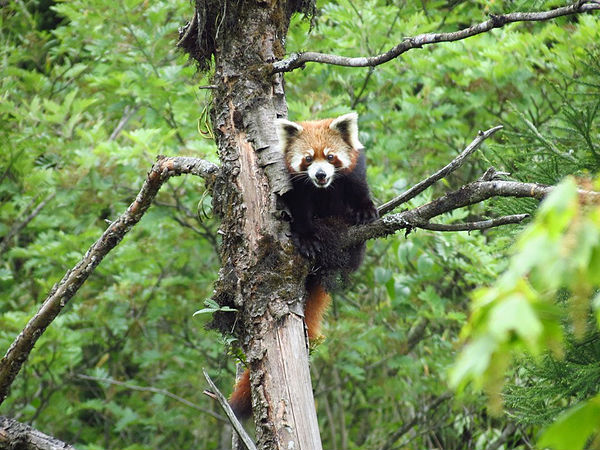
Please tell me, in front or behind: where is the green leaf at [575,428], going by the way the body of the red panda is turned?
in front

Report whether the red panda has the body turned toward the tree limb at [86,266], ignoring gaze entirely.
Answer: no

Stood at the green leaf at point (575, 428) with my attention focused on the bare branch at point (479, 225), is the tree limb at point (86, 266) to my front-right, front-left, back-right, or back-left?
front-left

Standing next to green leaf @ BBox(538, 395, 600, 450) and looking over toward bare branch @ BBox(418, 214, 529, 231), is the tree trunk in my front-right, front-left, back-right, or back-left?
front-left

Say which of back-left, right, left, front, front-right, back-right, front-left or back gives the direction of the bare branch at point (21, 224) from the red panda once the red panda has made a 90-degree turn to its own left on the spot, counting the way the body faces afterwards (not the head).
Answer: back-left

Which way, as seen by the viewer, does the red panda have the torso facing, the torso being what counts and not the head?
toward the camera
